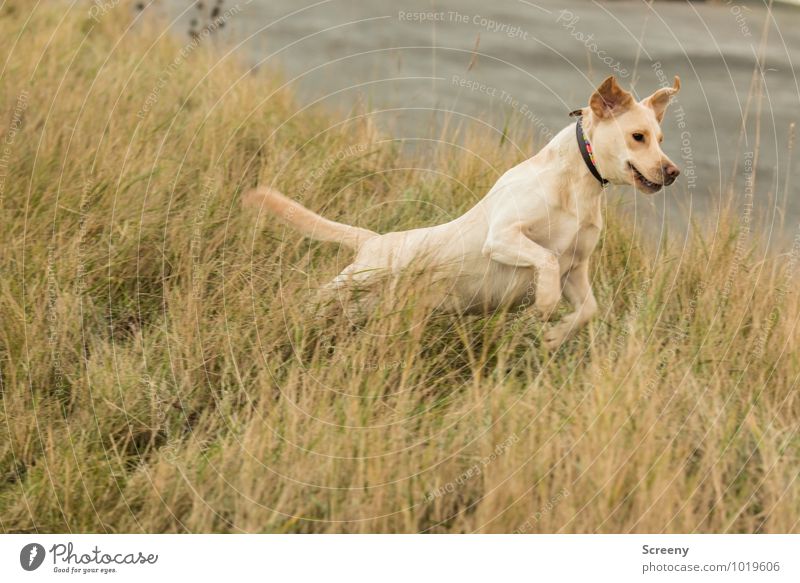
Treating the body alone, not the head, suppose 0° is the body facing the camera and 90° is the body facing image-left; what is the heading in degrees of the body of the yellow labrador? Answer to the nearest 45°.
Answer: approximately 270°
